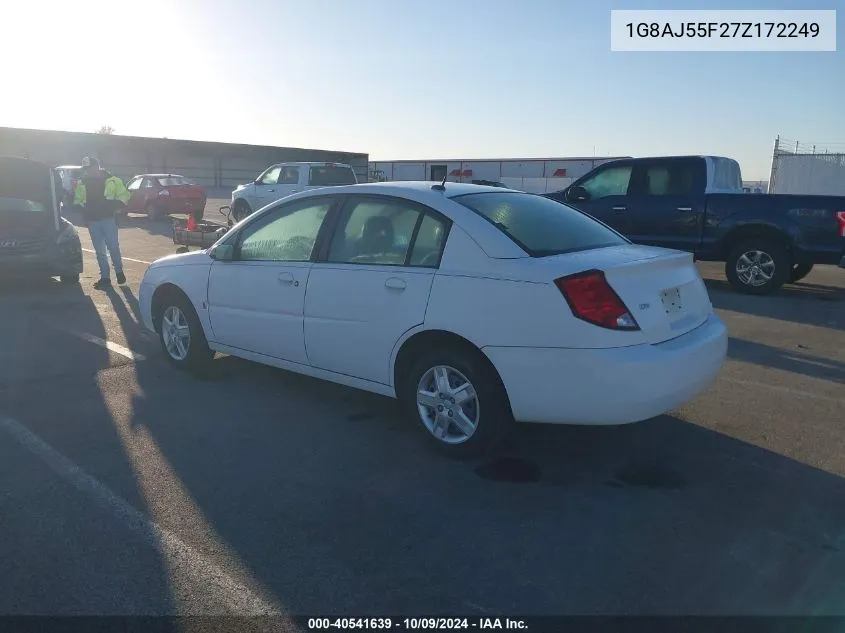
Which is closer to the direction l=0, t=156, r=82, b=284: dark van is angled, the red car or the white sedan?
the white sedan

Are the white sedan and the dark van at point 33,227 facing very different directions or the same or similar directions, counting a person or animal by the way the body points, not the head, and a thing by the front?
very different directions

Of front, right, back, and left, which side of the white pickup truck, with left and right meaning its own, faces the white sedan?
left

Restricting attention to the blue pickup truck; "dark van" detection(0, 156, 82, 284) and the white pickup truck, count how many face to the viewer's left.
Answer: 2

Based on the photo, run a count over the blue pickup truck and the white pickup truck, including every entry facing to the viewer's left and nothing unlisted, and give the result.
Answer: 2

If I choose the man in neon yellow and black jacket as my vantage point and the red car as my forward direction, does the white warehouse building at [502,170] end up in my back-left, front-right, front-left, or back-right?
front-right

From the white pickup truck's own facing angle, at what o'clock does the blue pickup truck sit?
The blue pickup truck is roughly at 8 o'clock from the white pickup truck.

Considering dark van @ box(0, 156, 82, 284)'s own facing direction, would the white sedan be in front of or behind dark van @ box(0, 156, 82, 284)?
in front

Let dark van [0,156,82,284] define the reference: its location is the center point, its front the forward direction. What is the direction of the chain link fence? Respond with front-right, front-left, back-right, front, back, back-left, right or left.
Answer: left

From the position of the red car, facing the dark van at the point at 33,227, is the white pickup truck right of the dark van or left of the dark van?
left

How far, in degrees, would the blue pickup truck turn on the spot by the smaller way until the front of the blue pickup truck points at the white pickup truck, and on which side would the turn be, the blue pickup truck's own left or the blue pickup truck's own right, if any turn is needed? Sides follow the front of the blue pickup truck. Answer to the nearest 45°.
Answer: approximately 45° to the blue pickup truck's own right

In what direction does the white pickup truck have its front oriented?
to the viewer's left

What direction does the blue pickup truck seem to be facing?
to the viewer's left

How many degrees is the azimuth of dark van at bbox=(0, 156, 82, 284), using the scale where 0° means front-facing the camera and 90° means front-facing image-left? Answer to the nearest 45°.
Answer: approximately 0°

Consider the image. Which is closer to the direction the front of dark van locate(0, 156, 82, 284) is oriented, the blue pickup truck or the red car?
the blue pickup truck
